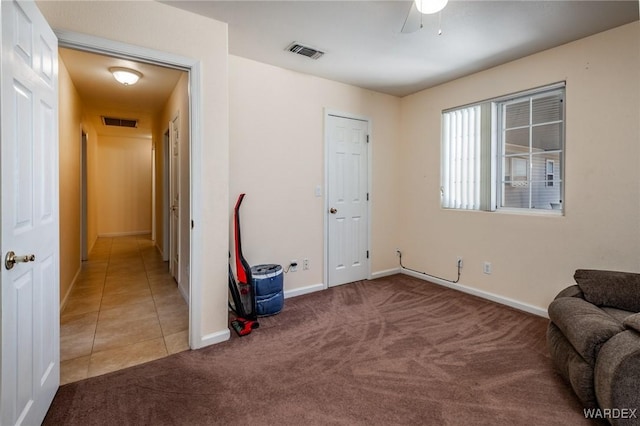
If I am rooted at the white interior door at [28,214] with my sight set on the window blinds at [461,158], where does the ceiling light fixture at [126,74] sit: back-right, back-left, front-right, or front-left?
front-left

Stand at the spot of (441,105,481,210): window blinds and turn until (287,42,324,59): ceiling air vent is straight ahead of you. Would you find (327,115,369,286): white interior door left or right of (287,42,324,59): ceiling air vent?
right

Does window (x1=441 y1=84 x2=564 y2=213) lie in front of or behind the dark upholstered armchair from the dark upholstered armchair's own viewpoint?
behind
